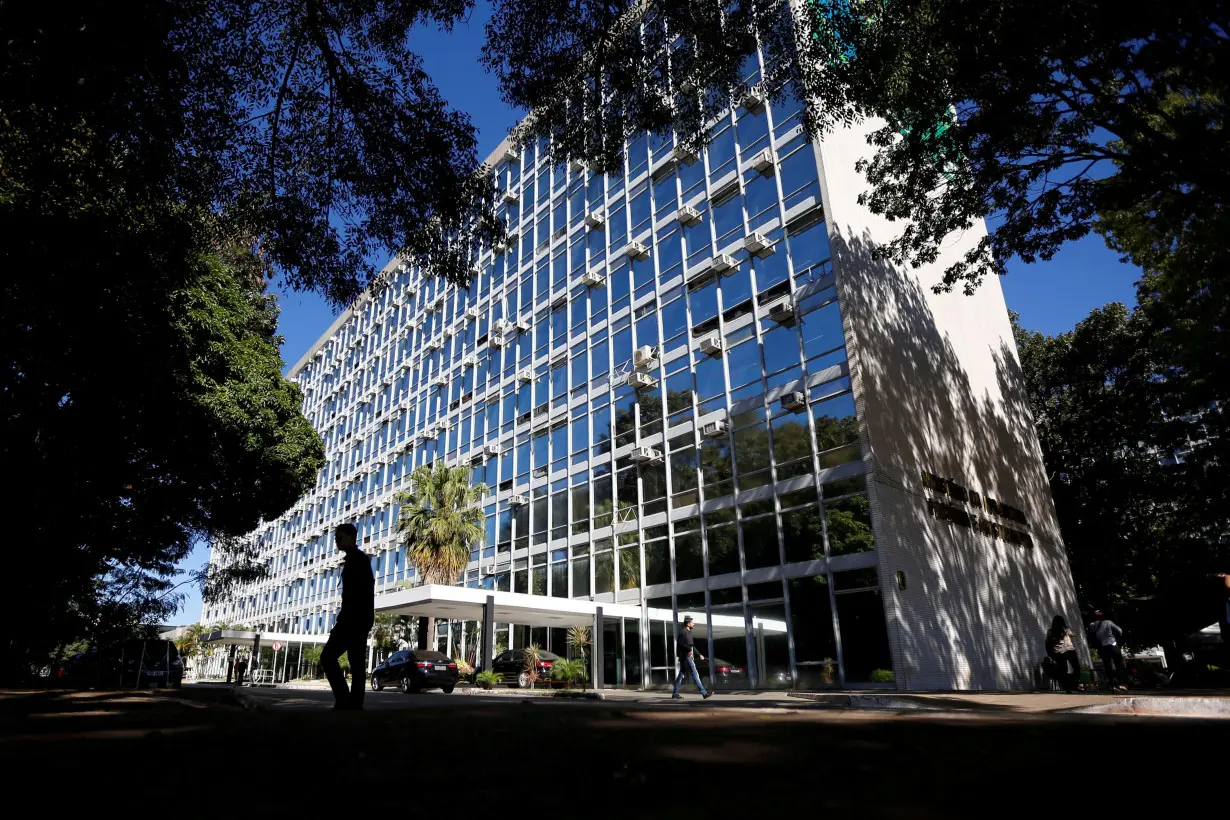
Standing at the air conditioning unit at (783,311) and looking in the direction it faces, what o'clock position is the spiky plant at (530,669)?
The spiky plant is roughly at 2 o'clock from the air conditioning unit.

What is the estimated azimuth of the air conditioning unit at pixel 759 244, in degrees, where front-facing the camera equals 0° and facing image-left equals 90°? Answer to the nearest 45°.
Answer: approximately 45°

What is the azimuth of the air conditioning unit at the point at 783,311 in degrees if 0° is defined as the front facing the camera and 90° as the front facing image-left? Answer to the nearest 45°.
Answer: approximately 45°
